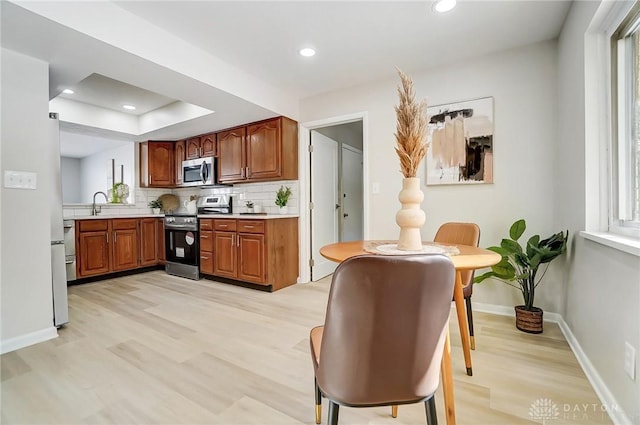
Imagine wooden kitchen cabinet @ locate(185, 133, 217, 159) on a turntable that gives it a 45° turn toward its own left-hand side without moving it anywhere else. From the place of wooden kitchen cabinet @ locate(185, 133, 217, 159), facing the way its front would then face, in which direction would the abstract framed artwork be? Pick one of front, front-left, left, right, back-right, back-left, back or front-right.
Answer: front-left

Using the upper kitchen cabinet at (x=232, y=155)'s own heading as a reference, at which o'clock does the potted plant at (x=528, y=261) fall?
The potted plant is roughly at 9 o'clock from the upper kitchen cabinet.

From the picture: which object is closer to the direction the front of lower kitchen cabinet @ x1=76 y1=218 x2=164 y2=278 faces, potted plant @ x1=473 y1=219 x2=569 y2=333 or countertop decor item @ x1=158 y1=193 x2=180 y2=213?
the potted plant

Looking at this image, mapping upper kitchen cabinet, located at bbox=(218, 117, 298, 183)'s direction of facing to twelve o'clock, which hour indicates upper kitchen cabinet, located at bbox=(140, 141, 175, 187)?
upper kitchen cabinet, located at bbox=(140, 141, 175, 187) is roughly at 3 o'clock from upper kitchen cabinet, located at bbox=(218, 117, 298, 183).

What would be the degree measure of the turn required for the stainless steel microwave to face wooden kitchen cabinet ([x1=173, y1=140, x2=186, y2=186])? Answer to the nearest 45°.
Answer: approximately 90° to its right

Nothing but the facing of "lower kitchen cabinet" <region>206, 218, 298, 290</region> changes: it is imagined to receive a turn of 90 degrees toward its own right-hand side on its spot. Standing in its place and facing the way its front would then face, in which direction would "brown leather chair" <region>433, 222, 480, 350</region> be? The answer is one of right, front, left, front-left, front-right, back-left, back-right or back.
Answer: back

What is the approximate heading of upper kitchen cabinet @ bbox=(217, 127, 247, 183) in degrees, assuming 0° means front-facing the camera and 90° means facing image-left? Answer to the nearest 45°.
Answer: approximately 45°

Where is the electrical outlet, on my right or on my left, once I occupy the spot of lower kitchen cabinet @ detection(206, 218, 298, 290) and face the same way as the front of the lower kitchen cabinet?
on my left

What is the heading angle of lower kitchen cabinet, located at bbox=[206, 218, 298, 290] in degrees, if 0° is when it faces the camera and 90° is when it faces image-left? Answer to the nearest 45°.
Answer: approximately 45°

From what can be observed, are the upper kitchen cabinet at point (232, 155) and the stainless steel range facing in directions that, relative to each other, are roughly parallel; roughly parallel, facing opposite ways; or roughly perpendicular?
roughly parallel

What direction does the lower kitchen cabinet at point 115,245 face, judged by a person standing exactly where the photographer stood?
facing the viewer and to the right of the viewer

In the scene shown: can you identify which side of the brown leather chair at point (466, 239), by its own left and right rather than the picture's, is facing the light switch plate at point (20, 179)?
front

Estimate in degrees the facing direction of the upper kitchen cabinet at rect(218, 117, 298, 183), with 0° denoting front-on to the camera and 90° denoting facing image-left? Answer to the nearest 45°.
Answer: approximately 45°
